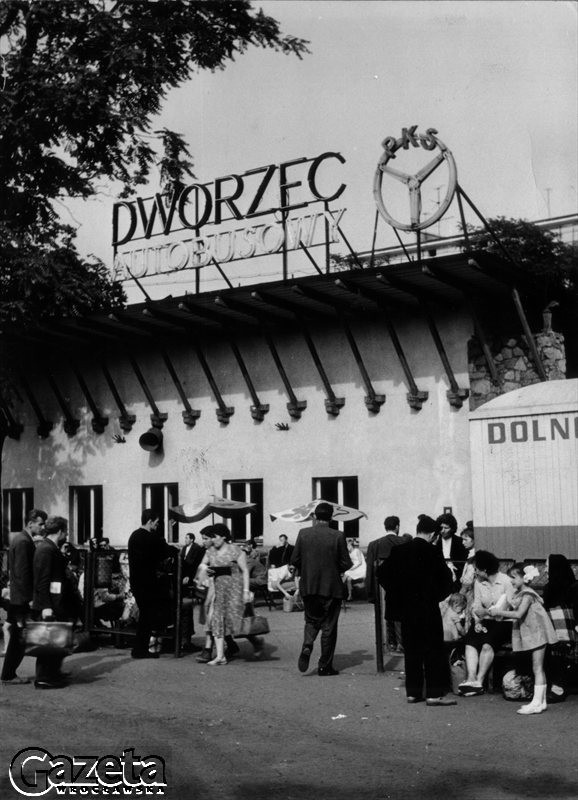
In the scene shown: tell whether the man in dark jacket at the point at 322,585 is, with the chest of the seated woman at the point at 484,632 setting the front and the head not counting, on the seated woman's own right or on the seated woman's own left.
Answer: on the seated woman's own right

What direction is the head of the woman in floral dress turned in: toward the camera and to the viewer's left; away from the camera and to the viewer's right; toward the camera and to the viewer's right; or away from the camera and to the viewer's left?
toward the camera and to the viewer's left

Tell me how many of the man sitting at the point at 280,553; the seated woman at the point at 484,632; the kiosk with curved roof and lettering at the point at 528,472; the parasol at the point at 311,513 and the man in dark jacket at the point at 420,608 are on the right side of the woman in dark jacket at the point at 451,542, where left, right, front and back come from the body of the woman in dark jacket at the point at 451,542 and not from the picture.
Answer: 2

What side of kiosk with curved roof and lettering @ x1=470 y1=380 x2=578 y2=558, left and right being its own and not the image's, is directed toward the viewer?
front

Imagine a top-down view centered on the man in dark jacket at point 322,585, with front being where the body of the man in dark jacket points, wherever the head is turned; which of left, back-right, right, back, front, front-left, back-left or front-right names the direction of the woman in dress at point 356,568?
front

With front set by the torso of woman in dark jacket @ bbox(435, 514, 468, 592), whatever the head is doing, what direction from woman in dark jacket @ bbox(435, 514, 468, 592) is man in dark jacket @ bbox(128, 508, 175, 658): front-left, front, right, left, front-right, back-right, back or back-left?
front

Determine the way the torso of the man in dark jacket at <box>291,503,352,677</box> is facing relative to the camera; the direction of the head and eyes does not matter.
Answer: away from the camera

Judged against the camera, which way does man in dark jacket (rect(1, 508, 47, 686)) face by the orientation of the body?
to the viewer's right

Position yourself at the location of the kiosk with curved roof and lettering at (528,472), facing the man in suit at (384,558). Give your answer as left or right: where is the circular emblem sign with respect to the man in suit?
right

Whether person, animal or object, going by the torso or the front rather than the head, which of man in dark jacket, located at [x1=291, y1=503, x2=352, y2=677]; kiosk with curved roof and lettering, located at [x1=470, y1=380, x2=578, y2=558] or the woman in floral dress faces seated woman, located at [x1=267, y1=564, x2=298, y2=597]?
the man in dark jacket

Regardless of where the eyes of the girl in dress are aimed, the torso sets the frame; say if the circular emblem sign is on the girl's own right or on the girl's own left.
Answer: on the girl's own right

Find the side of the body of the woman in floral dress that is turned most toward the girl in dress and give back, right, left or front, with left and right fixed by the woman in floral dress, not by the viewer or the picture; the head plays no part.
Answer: left

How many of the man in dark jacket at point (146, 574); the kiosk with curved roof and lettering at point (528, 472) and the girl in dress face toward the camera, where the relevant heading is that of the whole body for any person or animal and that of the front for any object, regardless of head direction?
1

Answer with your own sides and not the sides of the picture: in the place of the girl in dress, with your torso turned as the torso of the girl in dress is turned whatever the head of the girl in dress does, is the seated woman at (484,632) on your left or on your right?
on your right

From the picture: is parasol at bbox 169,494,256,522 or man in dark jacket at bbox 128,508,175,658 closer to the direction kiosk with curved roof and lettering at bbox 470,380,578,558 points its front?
the man in dark jacket
